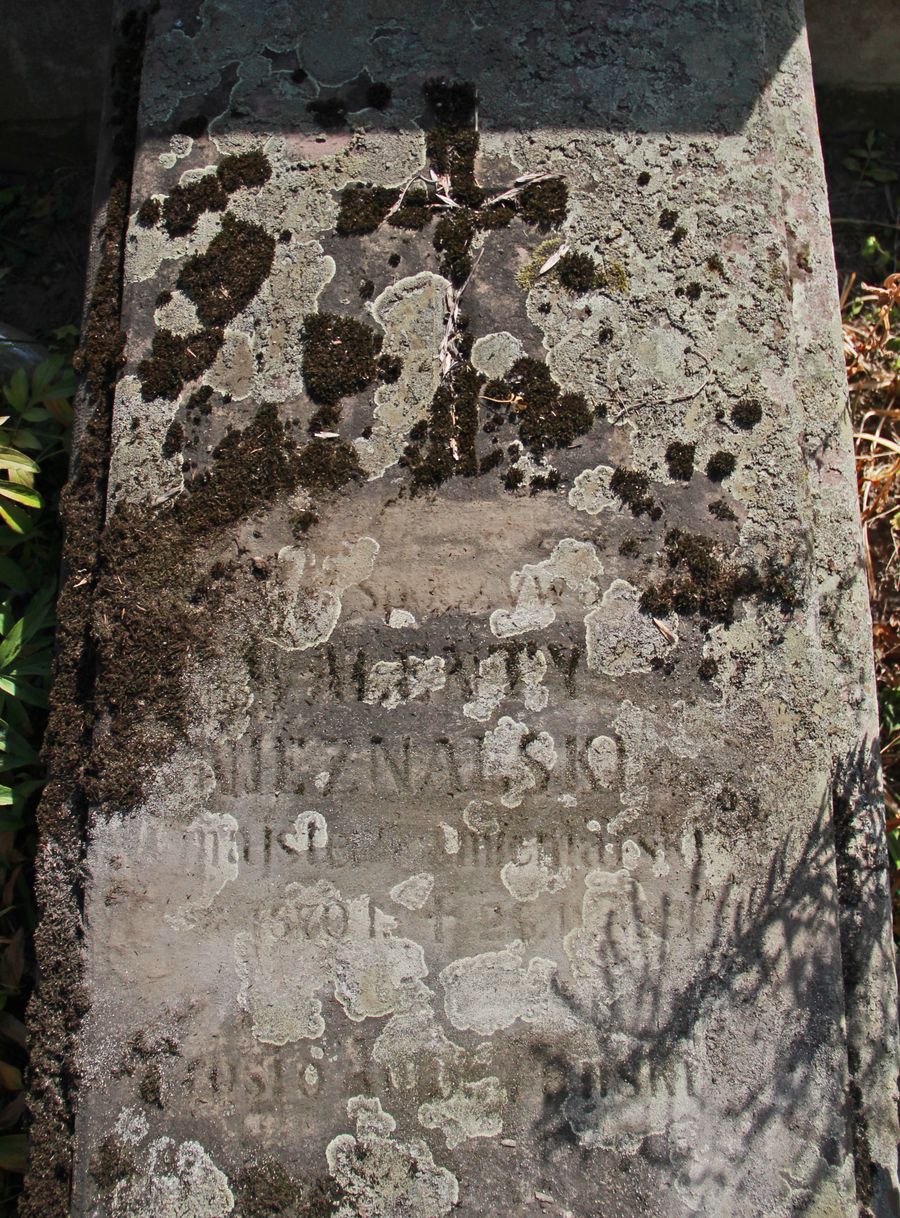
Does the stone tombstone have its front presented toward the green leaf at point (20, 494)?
no

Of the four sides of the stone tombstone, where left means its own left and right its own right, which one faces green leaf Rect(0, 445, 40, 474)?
right

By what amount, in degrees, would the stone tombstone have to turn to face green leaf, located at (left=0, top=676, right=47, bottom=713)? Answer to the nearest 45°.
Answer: approximately 90° to its right

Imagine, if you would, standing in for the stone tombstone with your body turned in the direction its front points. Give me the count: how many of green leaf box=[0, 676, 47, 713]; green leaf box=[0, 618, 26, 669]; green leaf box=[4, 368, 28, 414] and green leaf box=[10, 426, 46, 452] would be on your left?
0

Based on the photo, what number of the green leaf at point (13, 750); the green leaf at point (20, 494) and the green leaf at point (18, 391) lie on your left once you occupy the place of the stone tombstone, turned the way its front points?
0

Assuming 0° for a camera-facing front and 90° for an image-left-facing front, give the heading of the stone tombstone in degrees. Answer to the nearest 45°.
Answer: approximately 0°

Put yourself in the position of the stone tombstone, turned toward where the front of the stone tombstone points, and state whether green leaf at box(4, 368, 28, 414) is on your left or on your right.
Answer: on your right

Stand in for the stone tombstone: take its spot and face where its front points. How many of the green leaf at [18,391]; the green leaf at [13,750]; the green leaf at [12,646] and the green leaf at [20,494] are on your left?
0

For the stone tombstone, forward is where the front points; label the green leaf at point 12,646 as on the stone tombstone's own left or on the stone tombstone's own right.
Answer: on the stone tombstone's own right

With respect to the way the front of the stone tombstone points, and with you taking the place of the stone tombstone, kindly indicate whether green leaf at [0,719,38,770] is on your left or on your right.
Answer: on your right
